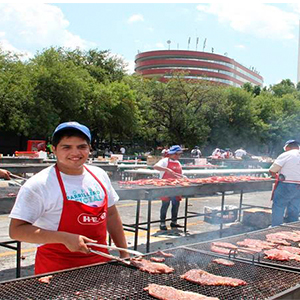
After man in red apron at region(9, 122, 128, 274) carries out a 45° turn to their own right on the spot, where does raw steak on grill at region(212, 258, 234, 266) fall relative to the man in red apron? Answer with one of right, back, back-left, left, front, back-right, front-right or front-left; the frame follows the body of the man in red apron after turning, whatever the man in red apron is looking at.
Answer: left

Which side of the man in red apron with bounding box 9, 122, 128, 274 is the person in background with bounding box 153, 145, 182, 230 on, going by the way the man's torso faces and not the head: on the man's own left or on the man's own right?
on the man's own left

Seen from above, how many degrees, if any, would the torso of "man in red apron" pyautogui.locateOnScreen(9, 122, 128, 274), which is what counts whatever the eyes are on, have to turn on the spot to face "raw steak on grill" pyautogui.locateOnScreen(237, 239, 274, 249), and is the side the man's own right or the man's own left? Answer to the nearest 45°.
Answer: approximately 90° to the man's own left

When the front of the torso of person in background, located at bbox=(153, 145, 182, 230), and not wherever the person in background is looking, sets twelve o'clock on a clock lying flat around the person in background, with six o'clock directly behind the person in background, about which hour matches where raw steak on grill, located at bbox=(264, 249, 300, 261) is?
The raw steak on grill is roughly at 1 o'clock from the person in background.

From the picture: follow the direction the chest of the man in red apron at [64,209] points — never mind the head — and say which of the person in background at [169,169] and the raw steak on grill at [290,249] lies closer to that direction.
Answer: the raw steak on grill

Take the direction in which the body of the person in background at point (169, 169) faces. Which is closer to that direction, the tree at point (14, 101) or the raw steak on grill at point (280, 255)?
the raw steak on grill

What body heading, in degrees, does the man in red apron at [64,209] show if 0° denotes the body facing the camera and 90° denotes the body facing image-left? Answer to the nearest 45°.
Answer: approximately 315°

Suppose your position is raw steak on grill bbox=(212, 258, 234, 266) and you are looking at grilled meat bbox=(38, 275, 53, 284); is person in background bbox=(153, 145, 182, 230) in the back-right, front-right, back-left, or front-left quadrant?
back-right

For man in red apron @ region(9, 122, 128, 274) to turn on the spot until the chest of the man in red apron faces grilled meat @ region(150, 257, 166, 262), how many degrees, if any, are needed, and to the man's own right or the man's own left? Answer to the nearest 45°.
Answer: approximately 45° to the man's own left

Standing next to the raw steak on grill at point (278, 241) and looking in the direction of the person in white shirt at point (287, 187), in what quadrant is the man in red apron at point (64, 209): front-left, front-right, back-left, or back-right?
back-left

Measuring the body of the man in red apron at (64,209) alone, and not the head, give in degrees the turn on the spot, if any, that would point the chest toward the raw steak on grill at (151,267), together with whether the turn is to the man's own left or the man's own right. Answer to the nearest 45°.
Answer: approximately 45° to the man's own left
